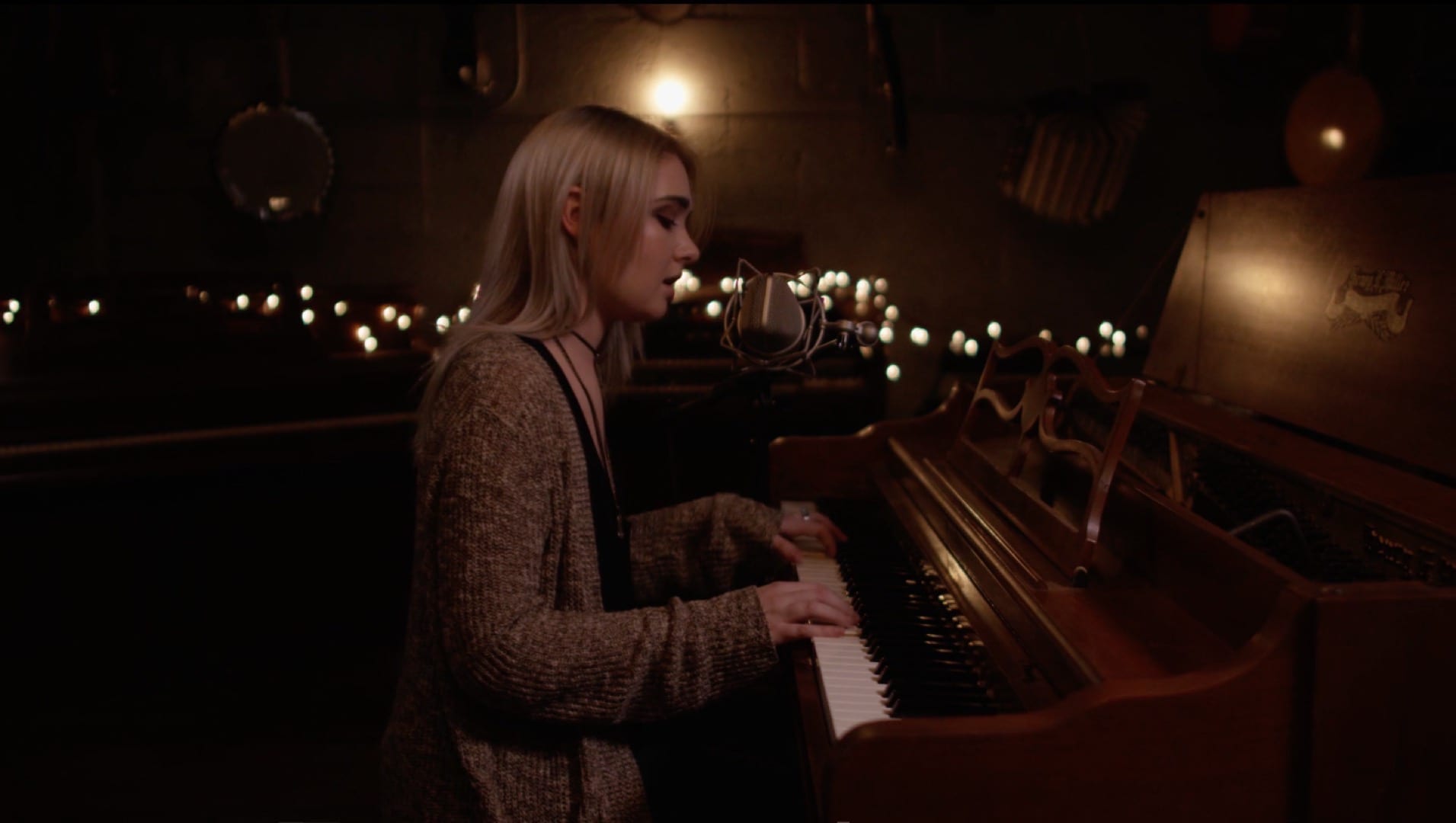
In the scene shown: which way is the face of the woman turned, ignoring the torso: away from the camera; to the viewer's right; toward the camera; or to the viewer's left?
to the viewer's right

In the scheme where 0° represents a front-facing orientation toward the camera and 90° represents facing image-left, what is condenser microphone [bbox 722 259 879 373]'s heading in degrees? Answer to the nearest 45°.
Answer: approximately 90°

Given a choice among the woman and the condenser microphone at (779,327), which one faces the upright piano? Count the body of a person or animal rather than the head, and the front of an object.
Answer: the woman

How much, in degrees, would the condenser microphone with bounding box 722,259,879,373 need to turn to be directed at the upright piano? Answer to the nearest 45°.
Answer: approximately 135° to its left

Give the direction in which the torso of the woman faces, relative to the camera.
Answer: to the viewer's right

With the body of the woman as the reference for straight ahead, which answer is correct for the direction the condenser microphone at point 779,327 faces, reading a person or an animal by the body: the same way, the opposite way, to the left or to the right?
the opposite way

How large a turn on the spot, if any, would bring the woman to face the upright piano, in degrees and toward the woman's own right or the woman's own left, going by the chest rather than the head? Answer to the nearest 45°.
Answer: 0° — they already face it

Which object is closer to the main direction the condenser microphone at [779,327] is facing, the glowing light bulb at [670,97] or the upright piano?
the glowing light bulb

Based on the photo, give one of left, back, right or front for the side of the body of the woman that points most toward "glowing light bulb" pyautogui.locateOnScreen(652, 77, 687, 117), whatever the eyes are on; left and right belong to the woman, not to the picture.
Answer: left

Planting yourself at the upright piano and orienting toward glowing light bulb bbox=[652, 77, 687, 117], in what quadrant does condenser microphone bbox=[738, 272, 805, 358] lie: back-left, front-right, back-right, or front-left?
front-left

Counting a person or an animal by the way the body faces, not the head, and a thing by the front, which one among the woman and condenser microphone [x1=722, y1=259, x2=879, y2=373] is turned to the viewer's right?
the woman

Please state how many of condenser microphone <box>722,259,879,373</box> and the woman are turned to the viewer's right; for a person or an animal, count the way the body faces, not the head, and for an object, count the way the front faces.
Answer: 1

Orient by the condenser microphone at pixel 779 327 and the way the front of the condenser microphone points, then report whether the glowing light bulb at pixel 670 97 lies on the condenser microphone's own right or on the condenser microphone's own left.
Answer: on the condenser microphone's own right
